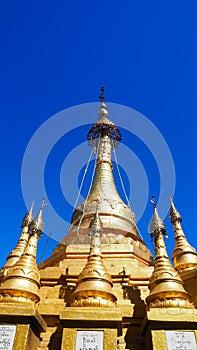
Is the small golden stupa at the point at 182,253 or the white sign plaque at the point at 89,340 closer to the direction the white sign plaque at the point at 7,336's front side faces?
the white sign plaque

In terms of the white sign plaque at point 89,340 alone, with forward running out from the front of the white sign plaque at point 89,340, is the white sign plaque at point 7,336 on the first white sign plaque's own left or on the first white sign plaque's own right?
on the first white sign plaque's own right

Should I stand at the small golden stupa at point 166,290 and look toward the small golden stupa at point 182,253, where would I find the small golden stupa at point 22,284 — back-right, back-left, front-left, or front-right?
back-left

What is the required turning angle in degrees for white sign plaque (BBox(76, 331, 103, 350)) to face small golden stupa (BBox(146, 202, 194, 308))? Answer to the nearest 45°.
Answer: approximately 90° to its left

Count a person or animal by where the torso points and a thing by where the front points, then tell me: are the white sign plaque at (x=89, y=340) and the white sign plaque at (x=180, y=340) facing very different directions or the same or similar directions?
same or similar directions

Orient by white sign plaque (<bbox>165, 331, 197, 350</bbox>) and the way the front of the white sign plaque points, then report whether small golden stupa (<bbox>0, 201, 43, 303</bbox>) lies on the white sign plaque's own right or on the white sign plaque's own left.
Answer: on the white sign plaque's own right

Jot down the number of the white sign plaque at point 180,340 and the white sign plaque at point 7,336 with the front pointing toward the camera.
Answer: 2

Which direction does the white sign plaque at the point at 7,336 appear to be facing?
toward the camera

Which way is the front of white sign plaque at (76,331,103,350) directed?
toward the camera

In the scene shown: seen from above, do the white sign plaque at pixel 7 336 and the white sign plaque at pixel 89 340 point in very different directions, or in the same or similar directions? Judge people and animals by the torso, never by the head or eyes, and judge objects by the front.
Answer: same or similar directions

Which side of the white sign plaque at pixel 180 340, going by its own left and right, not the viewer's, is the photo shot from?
front

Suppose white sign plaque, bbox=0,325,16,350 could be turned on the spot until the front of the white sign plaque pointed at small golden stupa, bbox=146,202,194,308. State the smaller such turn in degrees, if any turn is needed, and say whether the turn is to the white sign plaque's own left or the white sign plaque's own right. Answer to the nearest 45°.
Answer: approximately 90° to the white sign plaque's own left
